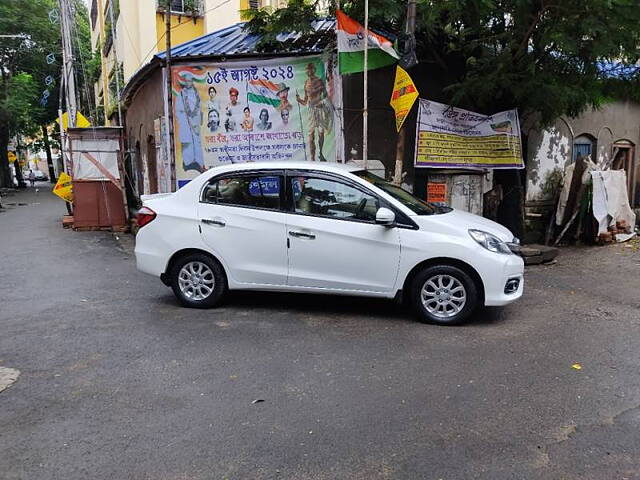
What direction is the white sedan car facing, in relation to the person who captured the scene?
facing to the right of the viewer

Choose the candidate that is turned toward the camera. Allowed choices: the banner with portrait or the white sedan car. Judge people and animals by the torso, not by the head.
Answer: the banner with portrait

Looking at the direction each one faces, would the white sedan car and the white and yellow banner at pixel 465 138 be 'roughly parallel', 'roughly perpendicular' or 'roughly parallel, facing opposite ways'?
roughly perpendicular

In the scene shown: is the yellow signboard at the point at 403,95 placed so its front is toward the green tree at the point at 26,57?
no

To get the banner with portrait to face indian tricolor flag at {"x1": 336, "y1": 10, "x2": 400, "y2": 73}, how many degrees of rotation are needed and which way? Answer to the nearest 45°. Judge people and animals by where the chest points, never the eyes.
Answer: approximately 45° to its left

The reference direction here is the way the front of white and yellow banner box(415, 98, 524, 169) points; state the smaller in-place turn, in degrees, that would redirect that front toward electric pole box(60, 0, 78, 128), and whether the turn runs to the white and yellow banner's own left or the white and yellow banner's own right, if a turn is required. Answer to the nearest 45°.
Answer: approximately 135° to the white and yellow banner's own right

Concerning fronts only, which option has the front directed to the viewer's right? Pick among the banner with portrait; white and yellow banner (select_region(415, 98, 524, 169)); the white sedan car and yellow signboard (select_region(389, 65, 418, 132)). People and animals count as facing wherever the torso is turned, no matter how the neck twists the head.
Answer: the white sedan car

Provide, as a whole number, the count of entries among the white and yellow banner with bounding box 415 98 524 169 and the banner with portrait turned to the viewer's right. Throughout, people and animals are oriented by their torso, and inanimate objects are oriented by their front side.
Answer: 0

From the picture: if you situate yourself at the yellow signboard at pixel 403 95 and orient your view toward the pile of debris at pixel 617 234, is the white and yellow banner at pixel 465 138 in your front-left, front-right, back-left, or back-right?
front-left

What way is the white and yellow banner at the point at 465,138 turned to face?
toward the camera

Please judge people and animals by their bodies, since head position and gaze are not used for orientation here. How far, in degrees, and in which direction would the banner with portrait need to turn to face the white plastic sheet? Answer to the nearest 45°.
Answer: approximately 90° to its left

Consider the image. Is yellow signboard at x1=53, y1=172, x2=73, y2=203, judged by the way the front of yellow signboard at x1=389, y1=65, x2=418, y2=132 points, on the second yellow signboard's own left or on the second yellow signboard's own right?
on the second yellow signboard's own right

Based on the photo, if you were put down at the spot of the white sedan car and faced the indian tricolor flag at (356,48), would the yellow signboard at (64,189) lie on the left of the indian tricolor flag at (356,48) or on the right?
left

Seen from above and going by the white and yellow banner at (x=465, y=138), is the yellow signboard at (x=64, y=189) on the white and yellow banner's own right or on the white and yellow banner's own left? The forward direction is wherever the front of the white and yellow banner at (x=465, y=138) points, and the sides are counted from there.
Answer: on the white and yellow banner's own right

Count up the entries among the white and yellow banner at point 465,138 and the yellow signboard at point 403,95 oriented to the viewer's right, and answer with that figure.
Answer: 0

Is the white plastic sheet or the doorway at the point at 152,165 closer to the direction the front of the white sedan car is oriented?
the white plastic sheet

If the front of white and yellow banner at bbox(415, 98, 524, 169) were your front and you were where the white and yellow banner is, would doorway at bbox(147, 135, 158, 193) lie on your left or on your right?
on your right

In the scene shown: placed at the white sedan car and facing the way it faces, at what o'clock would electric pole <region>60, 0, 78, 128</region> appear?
The electric pole is roughly at 8 o'clock from the white sedan car.

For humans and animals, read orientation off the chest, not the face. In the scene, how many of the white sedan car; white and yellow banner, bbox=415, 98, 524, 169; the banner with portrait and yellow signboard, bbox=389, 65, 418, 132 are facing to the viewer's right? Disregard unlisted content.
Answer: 1
